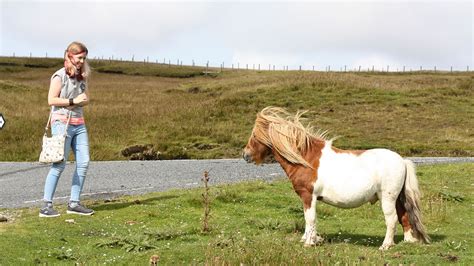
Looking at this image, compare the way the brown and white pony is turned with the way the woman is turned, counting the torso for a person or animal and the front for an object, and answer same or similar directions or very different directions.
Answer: very different directions

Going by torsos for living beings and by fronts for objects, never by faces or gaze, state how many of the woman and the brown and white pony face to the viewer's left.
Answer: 1

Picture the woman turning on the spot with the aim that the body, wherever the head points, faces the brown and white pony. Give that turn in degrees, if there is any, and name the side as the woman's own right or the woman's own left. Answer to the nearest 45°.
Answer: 0° — they already face it

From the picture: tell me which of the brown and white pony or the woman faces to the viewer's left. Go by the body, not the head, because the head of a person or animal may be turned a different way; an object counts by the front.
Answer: the brown and white pony

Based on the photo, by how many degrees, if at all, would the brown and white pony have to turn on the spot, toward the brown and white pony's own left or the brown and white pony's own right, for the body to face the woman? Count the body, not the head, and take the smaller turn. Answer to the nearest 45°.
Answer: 0° — it already faces them

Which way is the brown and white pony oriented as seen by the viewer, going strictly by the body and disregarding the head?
to the viewer's left
